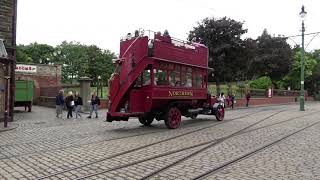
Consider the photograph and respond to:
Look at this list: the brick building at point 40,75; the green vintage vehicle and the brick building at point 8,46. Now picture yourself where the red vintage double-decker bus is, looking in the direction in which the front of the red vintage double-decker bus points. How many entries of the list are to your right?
0

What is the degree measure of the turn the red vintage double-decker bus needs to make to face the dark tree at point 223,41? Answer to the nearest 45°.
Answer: approximately 45° to its left

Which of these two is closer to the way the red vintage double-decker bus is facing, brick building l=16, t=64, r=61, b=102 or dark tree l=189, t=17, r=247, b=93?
the dark tree

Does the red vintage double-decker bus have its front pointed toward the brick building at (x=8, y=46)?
no

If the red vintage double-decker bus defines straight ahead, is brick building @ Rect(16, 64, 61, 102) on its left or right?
on its left

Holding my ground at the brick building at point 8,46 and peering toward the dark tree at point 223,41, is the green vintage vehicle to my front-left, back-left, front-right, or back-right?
front-left

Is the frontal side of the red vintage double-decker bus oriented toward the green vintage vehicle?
no

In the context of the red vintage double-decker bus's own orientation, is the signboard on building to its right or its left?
on its left

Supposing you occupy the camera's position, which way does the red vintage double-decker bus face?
facing away from the viewer and to the right of the viewer

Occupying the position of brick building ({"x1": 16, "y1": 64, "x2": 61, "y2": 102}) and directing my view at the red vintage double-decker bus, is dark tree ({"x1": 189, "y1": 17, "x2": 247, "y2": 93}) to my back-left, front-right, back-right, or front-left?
front-left

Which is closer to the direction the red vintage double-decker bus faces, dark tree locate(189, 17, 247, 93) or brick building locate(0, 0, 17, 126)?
the dark tree
